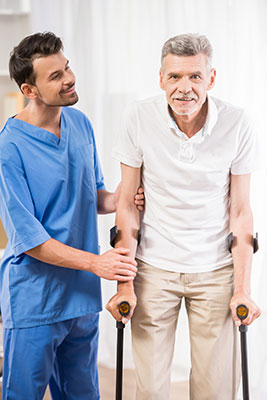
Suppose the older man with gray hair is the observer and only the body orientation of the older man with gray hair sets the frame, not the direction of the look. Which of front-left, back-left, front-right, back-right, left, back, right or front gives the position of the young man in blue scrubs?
right

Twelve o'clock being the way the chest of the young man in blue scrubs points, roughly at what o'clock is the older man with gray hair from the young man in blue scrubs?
The older man with gray hair is roughly at 11 o'clock from the young man in blue scrubs.

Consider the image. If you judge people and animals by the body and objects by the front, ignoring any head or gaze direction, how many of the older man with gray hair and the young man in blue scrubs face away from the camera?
0

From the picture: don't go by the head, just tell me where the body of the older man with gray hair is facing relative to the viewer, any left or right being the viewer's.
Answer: facing the viewer

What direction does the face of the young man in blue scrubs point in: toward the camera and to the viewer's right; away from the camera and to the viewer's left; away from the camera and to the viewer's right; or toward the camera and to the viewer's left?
toward the camera and to the viewer's right
